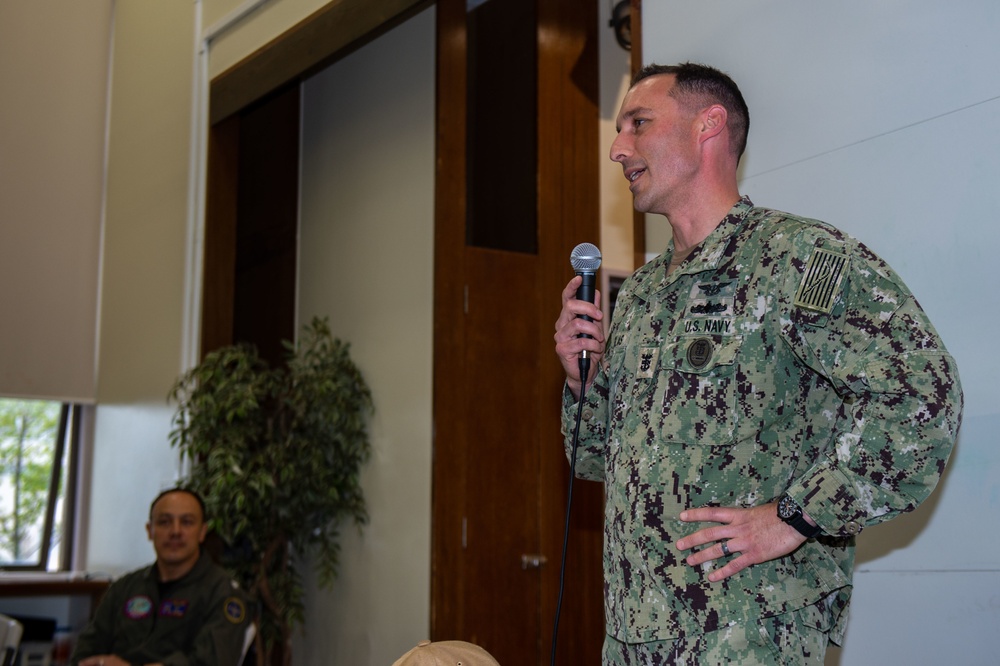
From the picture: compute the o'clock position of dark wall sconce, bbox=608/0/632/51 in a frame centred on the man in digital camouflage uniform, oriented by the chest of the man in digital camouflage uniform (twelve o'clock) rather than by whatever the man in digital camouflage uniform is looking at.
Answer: The dark wall sconce is roughly at 4 o'clock from the man in digital camouflage uniform.

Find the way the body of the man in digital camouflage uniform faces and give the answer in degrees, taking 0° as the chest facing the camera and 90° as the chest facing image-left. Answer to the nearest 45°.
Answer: approximately 45°

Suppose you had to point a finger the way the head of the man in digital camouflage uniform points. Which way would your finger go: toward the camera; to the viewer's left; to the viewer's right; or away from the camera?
to the viewer's left

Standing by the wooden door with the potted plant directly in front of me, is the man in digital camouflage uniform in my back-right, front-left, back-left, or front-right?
back-left

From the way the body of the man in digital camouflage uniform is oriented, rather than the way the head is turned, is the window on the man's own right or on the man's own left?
on the man's own right

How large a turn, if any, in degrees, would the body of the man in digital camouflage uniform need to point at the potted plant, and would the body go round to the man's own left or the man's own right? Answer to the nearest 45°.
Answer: approximately 90° to the man's own right

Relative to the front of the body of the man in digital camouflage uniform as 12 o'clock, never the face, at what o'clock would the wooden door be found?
The wooden door is roughly at 4 o'clock from the man in digital camouflage uniform.
